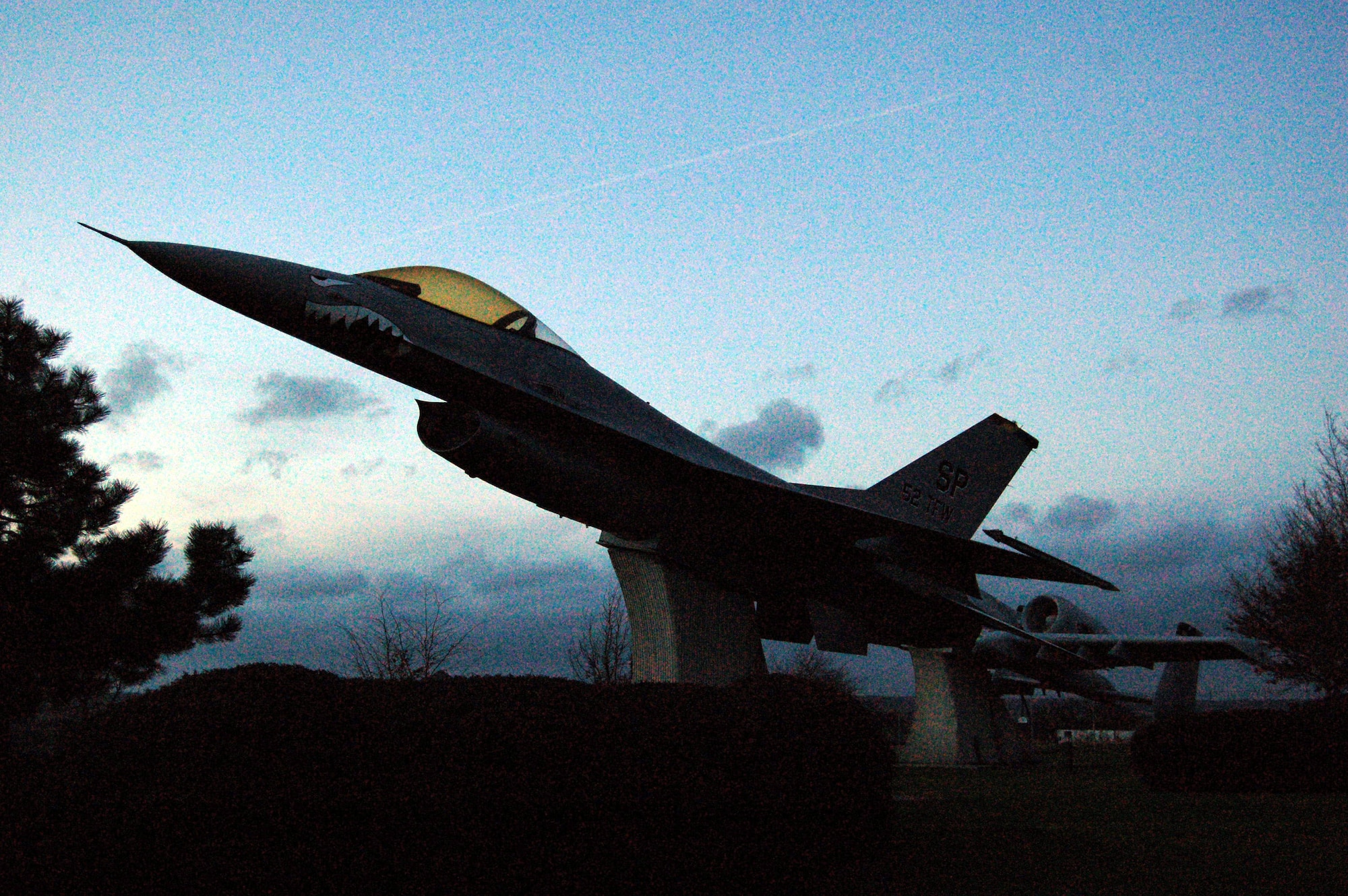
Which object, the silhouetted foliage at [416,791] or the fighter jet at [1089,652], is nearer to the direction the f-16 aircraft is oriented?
the silhouetted foliage

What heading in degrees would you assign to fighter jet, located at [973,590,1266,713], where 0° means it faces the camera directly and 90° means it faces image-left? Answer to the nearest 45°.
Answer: approximately 45°

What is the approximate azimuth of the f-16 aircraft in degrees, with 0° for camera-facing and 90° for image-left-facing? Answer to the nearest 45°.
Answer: approximately 90°

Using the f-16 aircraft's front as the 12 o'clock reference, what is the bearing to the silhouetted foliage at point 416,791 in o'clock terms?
The silhouetted foliage is roughly at 10 o'clock from the f-16 aircraft.

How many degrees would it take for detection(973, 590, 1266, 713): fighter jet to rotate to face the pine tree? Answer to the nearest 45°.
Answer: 0° — it already faces it
